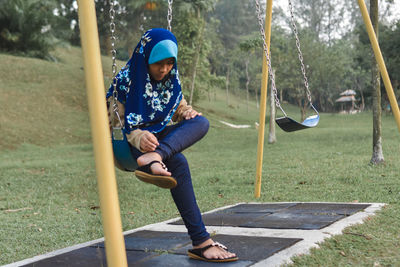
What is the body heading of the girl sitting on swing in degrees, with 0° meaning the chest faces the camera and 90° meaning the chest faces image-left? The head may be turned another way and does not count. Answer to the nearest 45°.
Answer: approximately 315°

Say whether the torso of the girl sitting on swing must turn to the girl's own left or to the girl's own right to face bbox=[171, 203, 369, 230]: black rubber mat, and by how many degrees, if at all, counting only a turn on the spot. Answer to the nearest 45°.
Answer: approximately 90° to the girl's own left

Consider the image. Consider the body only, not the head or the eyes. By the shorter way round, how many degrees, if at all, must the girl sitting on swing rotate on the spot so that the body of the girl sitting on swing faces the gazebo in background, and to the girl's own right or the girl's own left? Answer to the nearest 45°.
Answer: approximately 135° to the girl's own left

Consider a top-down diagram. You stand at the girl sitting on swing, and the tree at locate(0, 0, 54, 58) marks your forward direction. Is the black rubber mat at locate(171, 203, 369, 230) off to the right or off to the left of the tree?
right

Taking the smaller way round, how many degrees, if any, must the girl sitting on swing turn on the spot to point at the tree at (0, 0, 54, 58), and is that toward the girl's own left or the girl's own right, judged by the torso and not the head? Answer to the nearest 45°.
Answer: approximately 135° to the girl's own left

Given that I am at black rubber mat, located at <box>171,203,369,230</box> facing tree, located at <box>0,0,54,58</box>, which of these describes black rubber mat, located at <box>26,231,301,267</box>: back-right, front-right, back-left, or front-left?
back-left
